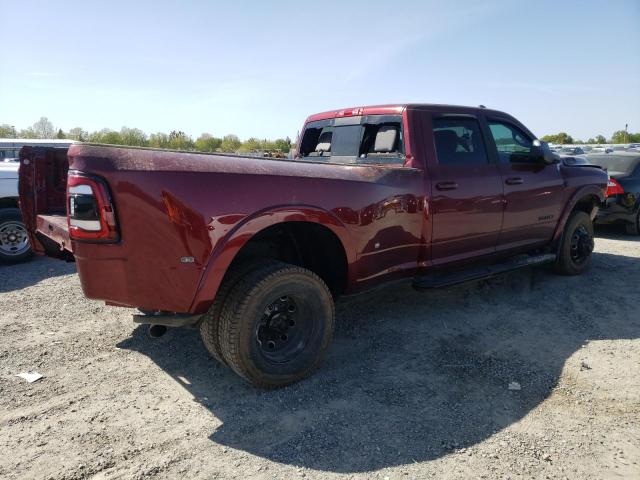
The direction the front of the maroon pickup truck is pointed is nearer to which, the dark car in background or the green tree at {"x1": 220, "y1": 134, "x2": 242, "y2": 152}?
the dark car in background

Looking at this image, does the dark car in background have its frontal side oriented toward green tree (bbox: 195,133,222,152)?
no

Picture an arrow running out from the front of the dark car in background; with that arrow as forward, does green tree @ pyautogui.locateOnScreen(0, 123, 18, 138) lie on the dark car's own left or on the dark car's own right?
on the dark car's own left

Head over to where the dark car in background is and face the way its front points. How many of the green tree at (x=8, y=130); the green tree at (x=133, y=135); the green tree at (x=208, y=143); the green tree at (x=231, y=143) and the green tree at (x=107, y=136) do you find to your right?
0

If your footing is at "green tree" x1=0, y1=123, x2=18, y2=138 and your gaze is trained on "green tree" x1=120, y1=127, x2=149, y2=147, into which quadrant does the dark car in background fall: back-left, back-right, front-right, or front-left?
front-right
